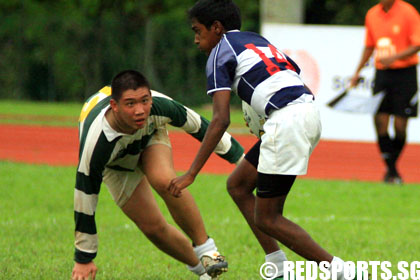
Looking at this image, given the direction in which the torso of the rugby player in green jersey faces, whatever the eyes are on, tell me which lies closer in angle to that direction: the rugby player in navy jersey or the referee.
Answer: the rugby player in navy jersey

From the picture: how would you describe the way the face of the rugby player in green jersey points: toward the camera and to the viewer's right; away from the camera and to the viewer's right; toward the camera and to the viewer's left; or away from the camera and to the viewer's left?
toward the camera and to the viewer's right

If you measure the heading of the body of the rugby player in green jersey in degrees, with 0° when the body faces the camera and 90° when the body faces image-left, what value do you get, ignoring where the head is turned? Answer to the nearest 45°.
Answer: approximately 315°

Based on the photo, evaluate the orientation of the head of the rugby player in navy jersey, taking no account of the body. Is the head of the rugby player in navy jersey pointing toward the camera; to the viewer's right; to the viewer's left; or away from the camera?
to the viewer's left

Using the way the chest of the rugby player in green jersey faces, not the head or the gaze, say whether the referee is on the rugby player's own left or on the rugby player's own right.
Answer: on the rugby player's own left
